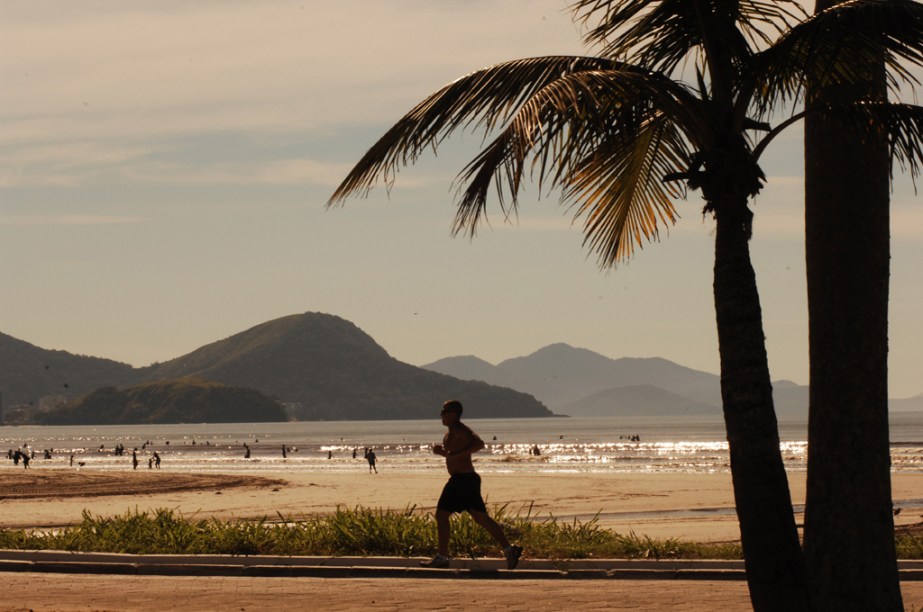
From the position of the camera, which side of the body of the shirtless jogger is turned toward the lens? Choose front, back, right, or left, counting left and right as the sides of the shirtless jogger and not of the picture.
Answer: left
